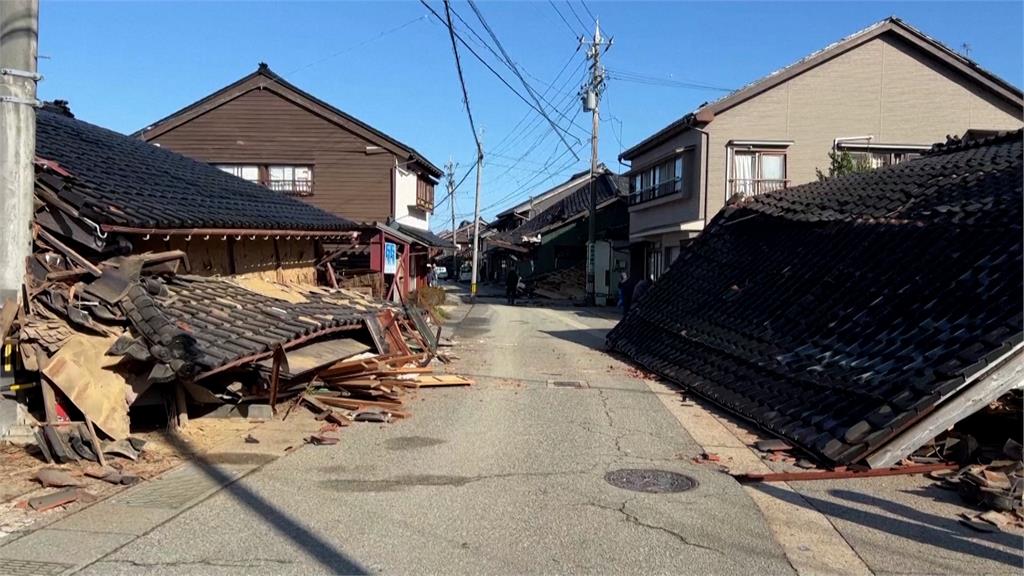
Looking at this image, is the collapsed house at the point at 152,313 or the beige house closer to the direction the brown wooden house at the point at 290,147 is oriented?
the beige house

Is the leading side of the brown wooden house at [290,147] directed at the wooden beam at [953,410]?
no

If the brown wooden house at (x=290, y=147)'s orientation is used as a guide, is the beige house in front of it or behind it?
in front

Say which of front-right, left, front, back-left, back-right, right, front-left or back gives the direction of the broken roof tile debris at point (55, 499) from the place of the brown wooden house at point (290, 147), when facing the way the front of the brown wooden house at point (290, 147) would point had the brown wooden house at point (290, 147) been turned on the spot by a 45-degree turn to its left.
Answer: back-right

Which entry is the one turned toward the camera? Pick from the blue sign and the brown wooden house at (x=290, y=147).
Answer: the blue sign

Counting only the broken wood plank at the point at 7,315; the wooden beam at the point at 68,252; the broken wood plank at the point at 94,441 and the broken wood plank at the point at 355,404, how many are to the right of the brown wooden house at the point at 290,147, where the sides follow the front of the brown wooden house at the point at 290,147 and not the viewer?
4

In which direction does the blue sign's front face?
toward the camera

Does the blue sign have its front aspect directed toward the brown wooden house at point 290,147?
no

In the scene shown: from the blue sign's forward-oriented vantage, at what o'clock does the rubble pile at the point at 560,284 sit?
The rubble pile is roughly at 7 o'clock from the blue sign.

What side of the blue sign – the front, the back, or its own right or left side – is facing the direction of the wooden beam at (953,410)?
front

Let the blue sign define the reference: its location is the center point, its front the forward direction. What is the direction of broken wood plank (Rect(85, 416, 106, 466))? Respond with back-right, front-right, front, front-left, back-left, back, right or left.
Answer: front

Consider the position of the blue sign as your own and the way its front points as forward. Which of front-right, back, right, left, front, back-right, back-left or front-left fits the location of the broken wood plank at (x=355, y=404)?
front

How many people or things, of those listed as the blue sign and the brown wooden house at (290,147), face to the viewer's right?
1

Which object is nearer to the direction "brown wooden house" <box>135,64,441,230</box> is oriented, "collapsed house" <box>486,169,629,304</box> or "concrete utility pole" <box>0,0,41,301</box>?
the collapsed house

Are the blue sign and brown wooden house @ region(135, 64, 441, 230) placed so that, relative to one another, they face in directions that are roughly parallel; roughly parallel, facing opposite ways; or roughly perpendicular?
roughly perpendicular

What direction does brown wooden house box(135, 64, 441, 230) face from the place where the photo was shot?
facing to the right of the viewer
